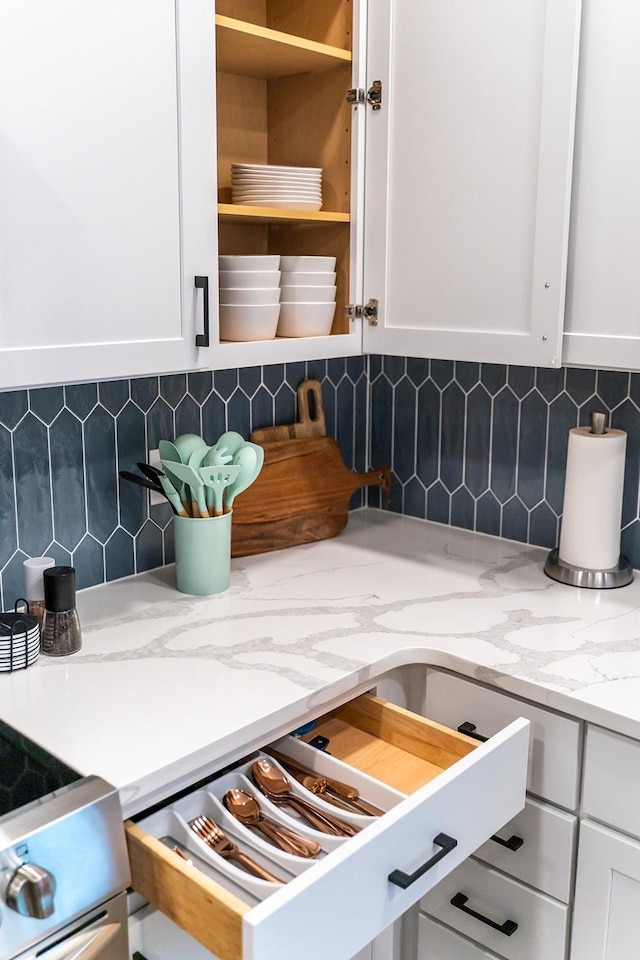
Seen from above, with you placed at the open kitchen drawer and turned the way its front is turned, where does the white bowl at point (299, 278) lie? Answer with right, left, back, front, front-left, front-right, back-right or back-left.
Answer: back-left

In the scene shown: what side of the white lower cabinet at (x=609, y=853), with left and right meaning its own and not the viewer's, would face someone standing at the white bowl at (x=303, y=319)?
right

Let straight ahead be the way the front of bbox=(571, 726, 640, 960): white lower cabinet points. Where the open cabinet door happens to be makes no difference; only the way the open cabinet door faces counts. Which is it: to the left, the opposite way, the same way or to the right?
the opposite way

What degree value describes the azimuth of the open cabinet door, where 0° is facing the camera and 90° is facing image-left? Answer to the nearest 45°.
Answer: approximately 225°

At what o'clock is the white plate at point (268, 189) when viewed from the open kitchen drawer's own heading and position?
The white plate is roughly at 7 o'clock from the open kitchen drawer.

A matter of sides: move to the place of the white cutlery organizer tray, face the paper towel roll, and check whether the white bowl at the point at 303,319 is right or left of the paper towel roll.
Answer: left

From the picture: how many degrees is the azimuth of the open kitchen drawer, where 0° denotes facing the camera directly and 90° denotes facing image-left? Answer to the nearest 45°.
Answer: approximately 315°

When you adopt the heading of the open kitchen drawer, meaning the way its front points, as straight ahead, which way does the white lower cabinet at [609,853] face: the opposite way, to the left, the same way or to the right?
to the right

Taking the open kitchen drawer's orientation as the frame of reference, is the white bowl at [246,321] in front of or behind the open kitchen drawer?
behind
